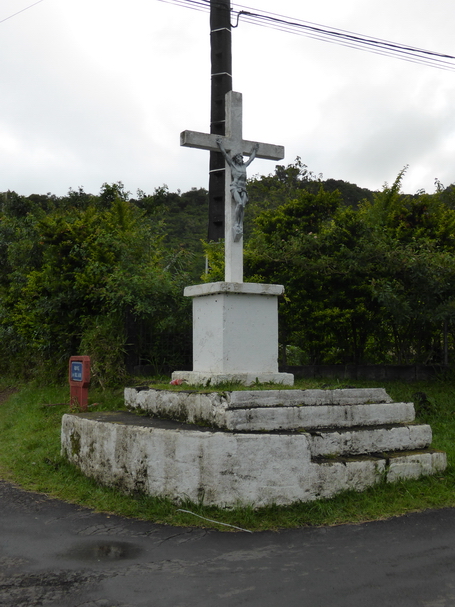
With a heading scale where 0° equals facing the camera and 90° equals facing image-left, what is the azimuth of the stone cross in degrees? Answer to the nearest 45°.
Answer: approximately 315°

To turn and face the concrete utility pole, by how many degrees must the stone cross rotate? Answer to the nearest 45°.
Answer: approximately 135° to its left
